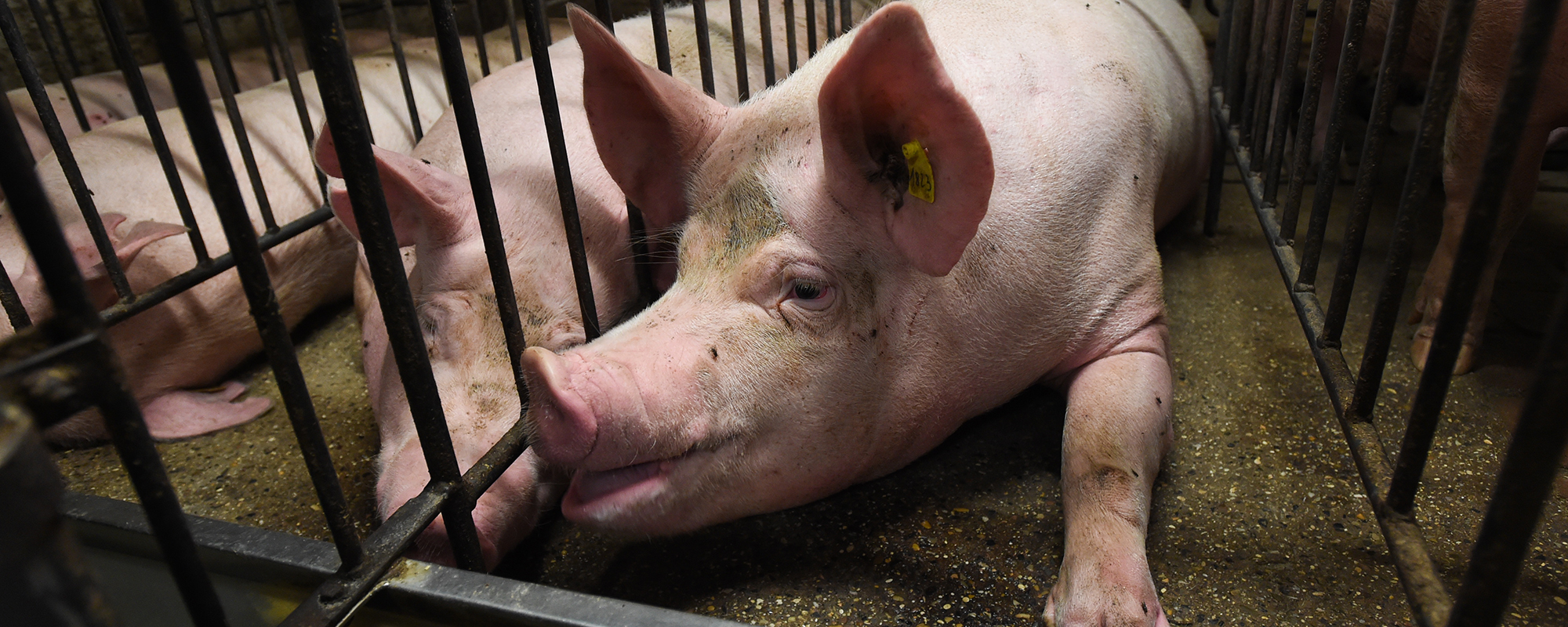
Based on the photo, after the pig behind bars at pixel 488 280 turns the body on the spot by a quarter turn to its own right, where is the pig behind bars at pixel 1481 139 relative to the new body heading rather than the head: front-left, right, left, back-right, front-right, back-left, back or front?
back-right

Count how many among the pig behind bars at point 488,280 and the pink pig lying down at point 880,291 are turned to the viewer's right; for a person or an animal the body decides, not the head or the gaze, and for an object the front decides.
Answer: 0

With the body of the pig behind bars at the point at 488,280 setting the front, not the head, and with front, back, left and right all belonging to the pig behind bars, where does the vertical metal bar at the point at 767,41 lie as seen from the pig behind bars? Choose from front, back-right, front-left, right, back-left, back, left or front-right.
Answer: back

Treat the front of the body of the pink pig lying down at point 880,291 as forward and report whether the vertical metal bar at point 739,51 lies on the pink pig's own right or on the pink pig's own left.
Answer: on the pink pig's own right

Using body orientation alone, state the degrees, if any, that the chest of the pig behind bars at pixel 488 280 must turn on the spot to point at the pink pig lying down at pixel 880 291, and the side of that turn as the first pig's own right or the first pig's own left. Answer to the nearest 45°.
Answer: approximately 90° to the first pig's own left

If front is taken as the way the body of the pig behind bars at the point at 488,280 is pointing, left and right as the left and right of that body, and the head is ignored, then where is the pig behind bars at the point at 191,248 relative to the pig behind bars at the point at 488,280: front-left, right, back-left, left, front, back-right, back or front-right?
right

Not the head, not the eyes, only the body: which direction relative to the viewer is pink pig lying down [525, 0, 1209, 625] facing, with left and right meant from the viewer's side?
facing the viewer and to the left of the viewer
